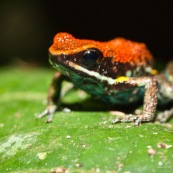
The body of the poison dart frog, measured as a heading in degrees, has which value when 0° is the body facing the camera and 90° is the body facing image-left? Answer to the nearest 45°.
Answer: approximately 45°
